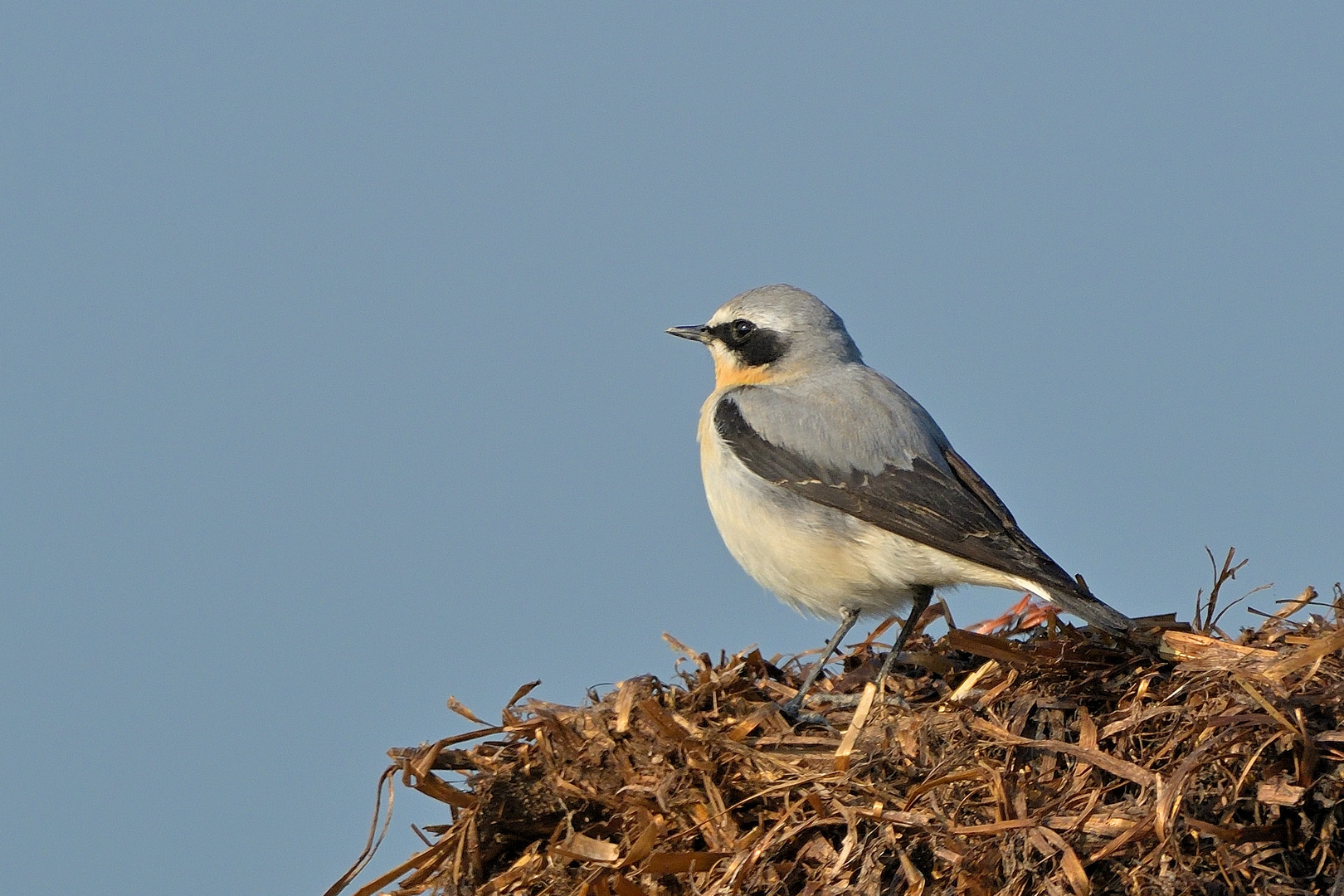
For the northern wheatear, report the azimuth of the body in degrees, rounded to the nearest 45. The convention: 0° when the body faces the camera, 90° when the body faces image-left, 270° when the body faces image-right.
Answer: approximately 90°
